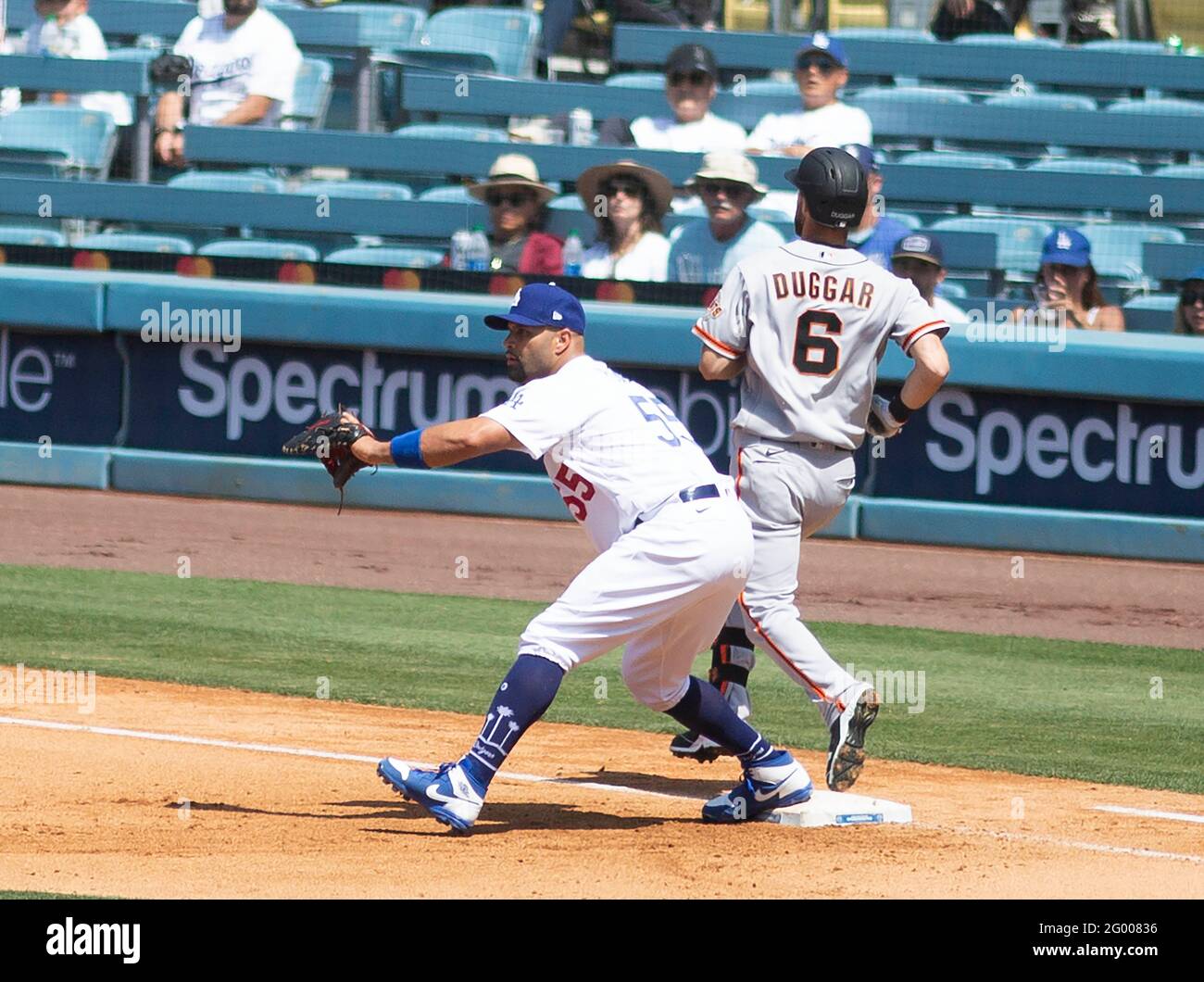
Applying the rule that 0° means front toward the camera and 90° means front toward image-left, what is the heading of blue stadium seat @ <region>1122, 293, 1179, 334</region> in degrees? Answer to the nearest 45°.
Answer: approximately 0°

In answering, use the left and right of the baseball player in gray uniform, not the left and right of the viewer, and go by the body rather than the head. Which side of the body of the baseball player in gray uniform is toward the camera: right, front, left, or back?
back

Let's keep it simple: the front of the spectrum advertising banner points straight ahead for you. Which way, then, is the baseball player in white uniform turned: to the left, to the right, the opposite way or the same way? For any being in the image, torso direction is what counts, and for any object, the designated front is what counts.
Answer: to the right

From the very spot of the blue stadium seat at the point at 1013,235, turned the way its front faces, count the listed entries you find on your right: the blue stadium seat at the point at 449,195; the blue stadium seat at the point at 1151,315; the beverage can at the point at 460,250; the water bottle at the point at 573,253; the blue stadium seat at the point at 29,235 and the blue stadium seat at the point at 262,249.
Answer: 5

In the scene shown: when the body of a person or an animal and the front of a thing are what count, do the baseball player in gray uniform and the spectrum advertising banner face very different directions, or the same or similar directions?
very different directions

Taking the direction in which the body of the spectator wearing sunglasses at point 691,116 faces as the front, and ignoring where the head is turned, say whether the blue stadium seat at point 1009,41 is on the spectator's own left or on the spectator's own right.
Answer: on the spectator's own left

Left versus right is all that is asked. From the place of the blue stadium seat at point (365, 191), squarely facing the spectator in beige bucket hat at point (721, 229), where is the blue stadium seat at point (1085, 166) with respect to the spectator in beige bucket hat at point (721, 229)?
left

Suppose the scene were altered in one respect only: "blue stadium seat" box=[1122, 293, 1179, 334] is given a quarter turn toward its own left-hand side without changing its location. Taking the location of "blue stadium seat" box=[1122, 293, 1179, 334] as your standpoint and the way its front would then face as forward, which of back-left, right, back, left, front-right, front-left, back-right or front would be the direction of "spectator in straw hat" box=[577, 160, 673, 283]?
back
